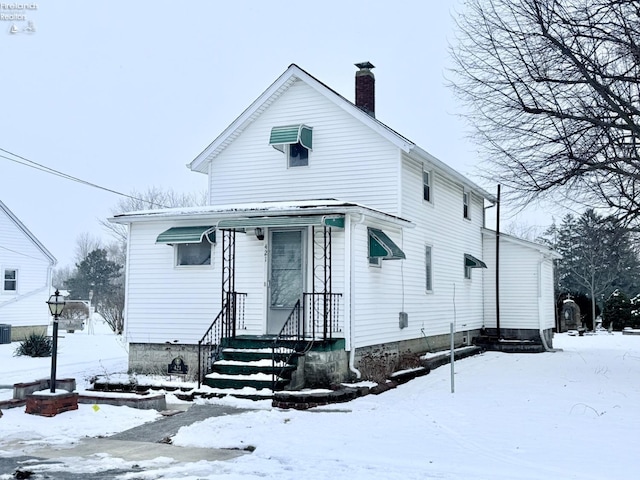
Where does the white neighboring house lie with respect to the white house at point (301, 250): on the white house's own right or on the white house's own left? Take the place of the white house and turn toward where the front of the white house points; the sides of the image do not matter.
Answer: on the white house's own right

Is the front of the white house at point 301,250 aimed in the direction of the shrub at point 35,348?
no

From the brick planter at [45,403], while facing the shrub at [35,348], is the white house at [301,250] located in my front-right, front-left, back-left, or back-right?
front-right

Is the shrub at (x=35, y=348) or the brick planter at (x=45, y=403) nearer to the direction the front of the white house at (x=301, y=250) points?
the brick planter

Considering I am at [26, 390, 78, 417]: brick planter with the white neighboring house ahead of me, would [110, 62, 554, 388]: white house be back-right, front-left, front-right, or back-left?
front-right

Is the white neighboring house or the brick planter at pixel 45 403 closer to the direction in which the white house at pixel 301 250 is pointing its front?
the brick planter

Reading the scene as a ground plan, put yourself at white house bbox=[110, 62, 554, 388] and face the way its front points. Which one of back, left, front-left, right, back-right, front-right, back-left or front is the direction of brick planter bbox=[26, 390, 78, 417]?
front

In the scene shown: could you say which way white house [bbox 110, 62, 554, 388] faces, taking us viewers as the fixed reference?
facing the viewer and to the left of the viewer
